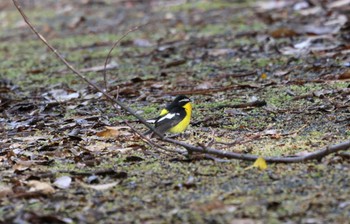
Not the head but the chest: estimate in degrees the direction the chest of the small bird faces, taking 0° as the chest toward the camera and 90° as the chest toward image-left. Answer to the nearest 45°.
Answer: approximately 270°

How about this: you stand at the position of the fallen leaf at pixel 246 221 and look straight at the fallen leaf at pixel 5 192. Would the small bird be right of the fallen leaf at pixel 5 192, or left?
right

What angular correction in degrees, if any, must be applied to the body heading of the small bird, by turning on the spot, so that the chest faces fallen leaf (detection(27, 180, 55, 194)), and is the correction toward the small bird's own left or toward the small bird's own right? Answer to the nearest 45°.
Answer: approximately 135° to the small bird's own right

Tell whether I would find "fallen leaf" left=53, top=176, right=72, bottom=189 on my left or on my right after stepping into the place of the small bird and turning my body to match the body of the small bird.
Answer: on my right

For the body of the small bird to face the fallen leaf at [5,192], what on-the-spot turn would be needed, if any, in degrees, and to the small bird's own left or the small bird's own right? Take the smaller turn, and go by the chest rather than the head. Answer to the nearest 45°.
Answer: approximately 135° to the small bird's own right

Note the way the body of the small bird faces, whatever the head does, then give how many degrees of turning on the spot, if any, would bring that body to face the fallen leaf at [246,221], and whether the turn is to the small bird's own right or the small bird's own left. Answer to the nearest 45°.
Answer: approximately 90° to the small bird's own right

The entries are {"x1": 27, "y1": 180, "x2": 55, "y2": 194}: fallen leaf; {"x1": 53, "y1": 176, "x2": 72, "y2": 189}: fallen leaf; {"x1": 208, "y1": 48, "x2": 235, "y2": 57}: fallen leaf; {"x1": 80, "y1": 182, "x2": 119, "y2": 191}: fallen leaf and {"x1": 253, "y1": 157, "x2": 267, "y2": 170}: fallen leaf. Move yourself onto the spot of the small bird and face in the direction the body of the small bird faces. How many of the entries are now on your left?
1

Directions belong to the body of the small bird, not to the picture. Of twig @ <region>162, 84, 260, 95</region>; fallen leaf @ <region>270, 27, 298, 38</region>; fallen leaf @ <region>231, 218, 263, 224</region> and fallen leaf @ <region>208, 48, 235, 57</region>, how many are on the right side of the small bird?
1

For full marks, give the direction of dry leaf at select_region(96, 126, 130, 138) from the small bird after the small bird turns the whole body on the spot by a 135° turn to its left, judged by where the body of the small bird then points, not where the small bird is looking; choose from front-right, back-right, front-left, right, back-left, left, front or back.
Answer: front-left

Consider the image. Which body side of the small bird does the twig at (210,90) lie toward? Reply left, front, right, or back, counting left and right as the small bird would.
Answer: left

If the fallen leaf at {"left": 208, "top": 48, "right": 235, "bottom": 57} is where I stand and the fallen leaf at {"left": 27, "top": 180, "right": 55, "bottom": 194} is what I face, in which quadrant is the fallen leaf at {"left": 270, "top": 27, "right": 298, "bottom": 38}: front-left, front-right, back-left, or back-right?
back-left
